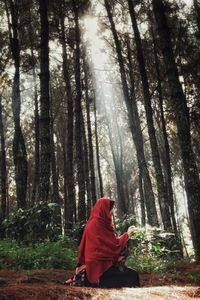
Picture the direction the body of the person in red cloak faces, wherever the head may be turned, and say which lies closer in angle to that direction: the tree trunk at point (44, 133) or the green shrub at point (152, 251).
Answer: the green shrub

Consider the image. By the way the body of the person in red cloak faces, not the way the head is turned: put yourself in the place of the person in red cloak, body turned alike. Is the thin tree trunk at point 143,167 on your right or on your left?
on your left

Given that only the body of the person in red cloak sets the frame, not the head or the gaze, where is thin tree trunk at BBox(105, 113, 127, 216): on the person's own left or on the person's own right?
on the person's own left

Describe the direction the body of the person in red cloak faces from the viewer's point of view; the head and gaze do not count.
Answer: to the viewer's right

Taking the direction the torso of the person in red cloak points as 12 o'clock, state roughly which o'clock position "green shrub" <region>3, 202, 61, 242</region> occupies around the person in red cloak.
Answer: The green shrub is roughly at 8 o'clock from the person in red cloak.

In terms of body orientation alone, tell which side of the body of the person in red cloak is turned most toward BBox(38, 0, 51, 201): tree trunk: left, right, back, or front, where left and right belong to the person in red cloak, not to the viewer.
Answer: left

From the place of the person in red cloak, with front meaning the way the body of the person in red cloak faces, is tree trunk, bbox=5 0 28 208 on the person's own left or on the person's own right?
on the person's own left
